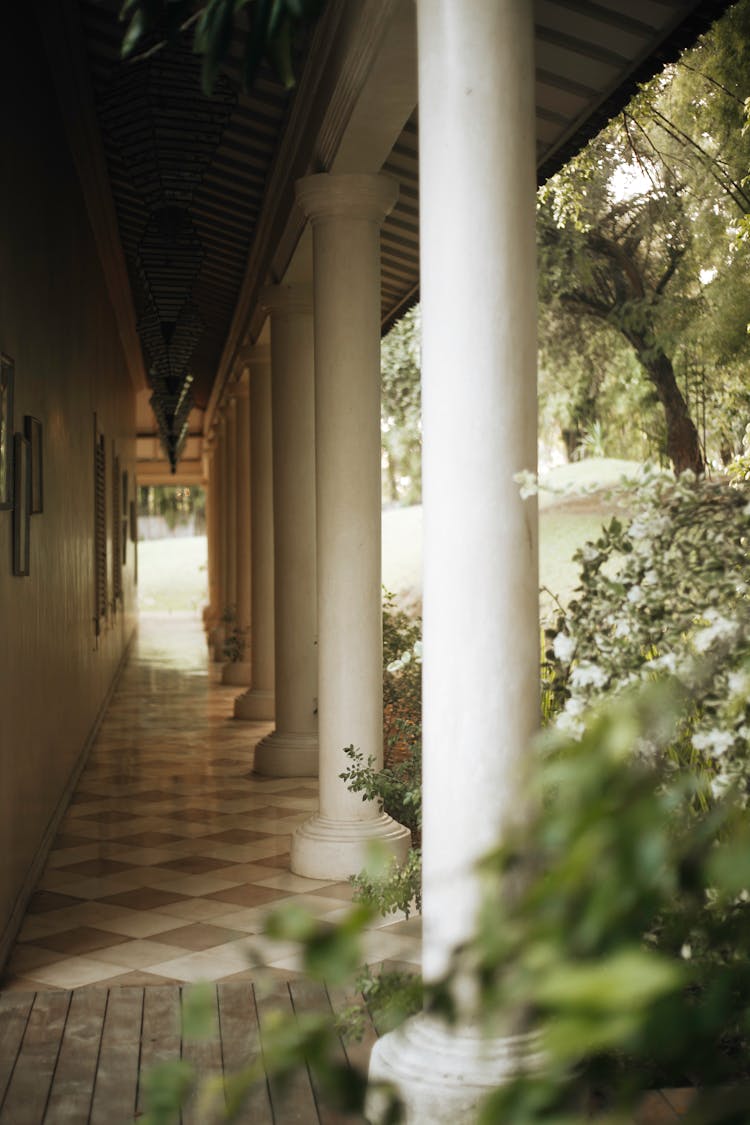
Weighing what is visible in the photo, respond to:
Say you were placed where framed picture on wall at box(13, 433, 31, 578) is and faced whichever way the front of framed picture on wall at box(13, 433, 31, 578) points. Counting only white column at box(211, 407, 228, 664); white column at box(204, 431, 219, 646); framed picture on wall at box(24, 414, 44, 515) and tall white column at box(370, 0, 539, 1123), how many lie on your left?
3

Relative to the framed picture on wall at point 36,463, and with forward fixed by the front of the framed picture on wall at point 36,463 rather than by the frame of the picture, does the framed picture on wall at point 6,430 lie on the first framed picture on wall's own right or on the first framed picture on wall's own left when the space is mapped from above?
on the first framed picture on wall's own right

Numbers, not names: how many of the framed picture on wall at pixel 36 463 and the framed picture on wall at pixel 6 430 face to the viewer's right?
2

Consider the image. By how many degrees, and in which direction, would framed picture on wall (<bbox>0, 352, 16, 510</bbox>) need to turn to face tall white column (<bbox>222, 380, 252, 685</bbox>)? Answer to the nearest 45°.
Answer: approximately 90° to its left

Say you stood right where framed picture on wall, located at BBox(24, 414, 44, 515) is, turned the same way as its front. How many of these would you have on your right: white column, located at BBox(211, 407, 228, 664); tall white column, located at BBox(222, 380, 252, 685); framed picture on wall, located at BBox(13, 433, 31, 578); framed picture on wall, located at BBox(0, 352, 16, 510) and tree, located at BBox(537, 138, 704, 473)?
2

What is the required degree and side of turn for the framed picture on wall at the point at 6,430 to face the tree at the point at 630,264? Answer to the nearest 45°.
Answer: approximately 45° to its left

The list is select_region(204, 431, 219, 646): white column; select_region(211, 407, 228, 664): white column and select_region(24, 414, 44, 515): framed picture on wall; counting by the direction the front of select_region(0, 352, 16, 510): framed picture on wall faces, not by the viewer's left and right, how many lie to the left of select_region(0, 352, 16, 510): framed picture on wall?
3

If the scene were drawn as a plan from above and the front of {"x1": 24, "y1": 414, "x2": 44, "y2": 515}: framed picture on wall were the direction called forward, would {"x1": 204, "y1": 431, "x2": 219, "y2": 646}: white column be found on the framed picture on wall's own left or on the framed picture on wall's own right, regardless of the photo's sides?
on the framed picture on wall's own left

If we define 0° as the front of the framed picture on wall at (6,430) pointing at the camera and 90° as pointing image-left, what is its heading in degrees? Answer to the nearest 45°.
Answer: approximately 270°

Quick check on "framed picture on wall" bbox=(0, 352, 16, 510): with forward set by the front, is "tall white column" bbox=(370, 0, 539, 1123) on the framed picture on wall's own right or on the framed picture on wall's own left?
on the framed picture on wall's own right

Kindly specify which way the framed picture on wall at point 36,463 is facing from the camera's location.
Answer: facing to the right of the viewer

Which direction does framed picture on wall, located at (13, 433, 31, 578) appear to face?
to the viewer's right

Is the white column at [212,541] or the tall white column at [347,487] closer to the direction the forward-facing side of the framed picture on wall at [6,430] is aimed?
the tall white column

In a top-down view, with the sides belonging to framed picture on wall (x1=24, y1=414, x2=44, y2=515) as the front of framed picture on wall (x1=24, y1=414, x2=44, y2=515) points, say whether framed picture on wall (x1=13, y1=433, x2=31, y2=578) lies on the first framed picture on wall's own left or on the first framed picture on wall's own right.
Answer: on the first framed picture on wall's own right

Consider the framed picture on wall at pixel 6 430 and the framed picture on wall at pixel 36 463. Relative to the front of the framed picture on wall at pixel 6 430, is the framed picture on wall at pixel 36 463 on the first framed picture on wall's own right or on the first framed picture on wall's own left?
on the first framed picture on wall's own left

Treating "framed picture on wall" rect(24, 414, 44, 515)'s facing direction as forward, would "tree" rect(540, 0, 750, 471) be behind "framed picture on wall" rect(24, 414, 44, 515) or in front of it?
in front
